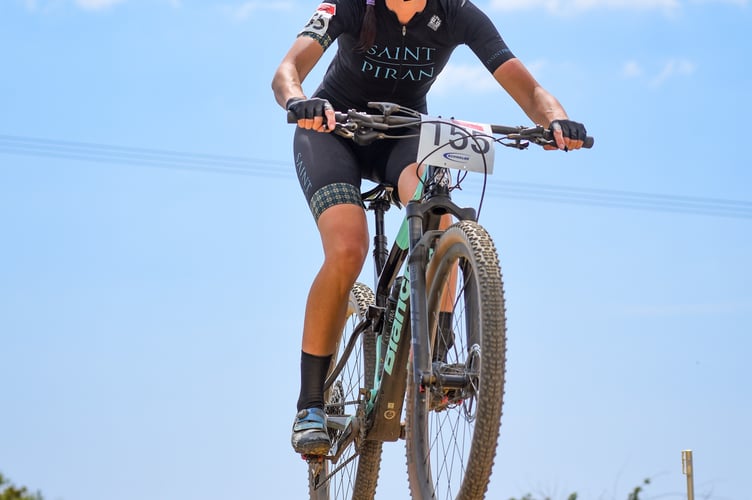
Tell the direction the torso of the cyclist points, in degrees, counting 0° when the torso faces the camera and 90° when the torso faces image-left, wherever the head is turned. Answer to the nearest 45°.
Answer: approximately 0°

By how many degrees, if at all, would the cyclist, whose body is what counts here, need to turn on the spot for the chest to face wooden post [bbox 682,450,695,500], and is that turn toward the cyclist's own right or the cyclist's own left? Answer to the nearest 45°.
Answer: approximately 135° to the cyclist's own left
